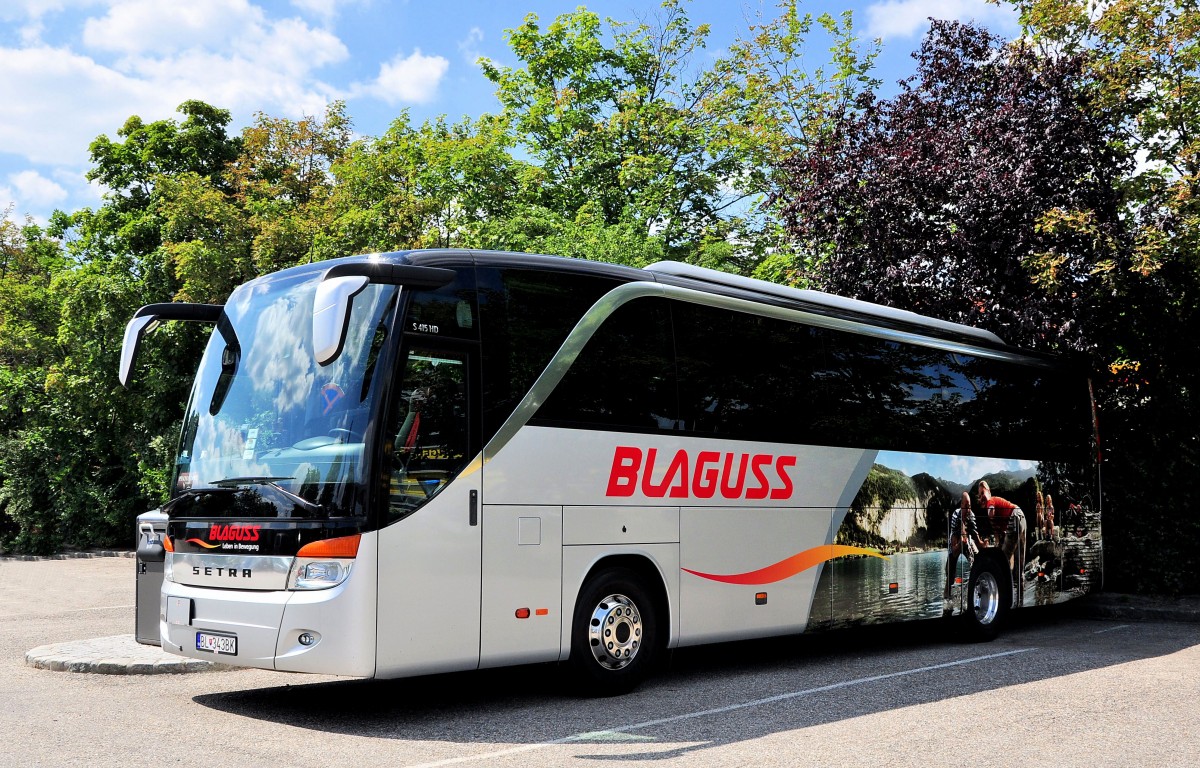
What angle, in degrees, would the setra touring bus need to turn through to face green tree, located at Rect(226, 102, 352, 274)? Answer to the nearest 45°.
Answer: approximately 135° to its right

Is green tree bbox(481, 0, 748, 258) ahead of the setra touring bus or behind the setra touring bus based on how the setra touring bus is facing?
behind

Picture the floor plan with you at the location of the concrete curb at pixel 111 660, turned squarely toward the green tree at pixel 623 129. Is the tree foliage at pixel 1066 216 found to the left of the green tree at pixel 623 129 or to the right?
right

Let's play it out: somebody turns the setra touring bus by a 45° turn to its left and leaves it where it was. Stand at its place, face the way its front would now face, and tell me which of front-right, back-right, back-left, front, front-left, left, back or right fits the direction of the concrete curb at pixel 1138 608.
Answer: back-left

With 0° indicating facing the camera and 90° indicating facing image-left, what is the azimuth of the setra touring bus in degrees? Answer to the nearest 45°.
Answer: approximately 45°

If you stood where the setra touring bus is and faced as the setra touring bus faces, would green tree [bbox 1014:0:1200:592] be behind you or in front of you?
behind

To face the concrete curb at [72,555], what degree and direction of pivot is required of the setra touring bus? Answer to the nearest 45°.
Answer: approximately 90° to its right

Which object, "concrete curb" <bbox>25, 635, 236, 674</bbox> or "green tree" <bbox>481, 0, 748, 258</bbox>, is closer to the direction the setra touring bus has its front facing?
the concrete curb

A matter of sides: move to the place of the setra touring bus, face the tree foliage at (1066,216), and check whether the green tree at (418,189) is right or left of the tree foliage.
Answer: left

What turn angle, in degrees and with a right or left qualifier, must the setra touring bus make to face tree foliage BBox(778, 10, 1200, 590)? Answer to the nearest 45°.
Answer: approximately 180°
